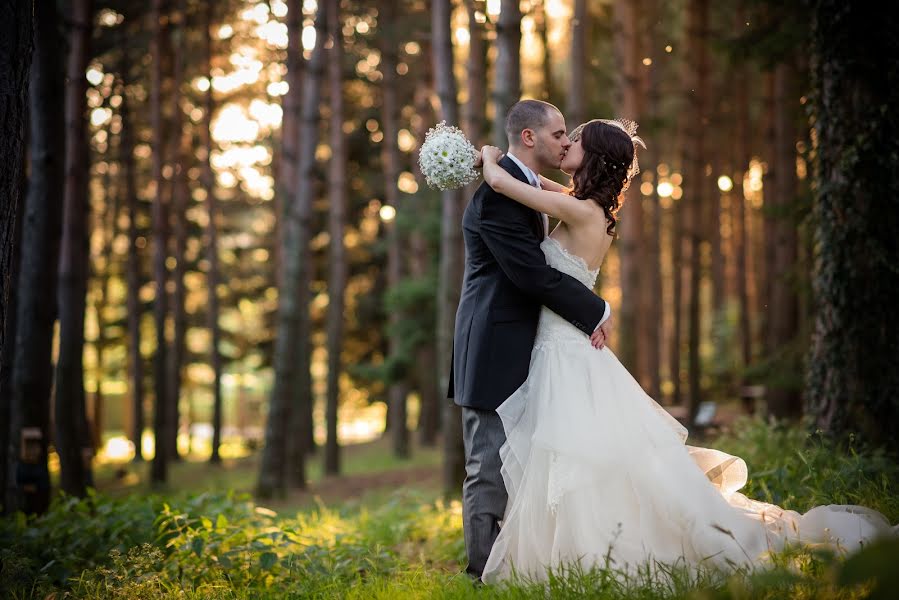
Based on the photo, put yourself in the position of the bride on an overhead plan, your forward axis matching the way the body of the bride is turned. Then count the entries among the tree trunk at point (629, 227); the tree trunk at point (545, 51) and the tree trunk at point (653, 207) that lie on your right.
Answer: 3

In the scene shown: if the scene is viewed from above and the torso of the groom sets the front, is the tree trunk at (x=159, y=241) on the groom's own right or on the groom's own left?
on the groom's own left

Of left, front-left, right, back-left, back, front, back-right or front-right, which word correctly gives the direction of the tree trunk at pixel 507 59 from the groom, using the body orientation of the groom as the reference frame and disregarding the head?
left

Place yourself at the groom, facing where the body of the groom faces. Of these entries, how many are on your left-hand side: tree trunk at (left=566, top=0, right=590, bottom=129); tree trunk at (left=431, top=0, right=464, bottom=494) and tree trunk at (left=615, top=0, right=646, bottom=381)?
3

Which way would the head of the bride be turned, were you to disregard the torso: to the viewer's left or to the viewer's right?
to the viewer's left

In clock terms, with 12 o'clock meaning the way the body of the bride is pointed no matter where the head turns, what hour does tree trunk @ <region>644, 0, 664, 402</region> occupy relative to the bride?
The tree trunk is roughly at 3 o'clock from the bride.

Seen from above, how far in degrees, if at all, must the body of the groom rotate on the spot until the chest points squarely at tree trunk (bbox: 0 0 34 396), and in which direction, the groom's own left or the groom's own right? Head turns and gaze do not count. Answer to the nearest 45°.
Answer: approximately 180°

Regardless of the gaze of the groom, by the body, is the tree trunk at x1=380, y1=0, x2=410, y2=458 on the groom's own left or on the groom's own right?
on the groom's own left

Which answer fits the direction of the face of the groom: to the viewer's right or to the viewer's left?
to the viewer's right

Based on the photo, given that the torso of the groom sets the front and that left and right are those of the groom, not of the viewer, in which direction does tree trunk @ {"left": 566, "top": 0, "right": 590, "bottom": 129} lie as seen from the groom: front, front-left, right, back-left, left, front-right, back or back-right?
left

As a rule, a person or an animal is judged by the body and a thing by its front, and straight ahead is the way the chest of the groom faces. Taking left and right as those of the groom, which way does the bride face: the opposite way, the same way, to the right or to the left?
the opposite way

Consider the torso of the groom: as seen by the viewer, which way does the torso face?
to the viewer's right

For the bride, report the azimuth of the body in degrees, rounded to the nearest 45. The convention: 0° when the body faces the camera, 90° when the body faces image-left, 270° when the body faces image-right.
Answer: approximately 90°
